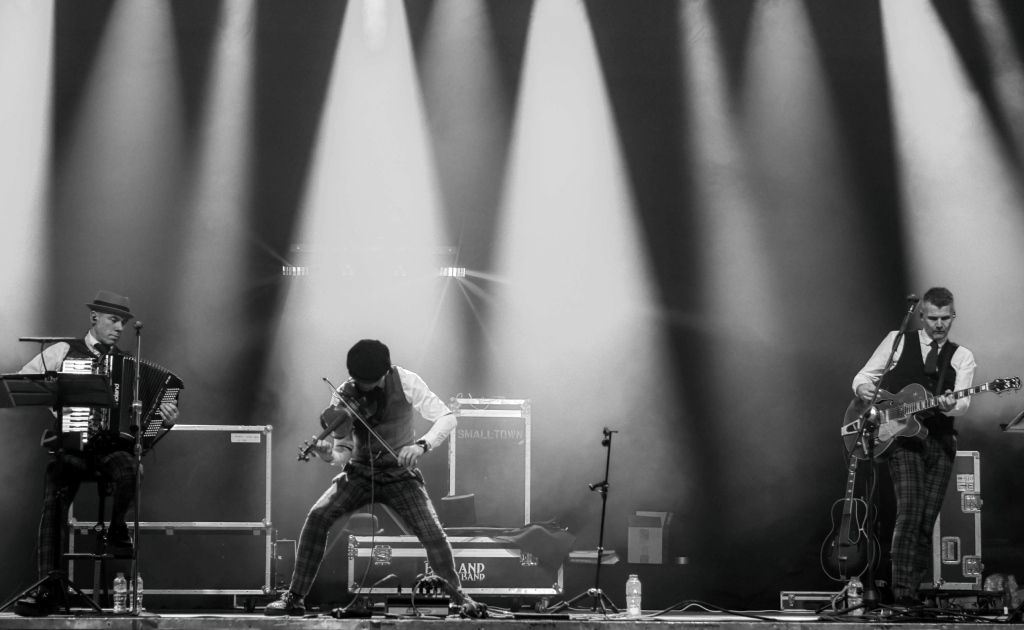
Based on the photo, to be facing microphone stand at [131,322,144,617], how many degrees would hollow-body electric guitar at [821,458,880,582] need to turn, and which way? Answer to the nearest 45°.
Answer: approximately 45° to its right

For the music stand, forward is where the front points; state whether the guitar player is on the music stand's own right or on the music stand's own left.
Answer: on the music stand's own right

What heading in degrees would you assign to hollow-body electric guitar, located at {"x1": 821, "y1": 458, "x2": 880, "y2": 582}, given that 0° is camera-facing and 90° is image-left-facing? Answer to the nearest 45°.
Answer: approximately 0°

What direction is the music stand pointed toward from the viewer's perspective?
away from the camera

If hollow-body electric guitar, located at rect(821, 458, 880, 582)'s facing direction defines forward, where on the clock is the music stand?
The music stand is roughly at 2 o'clock from the hollow-body electric guitar.

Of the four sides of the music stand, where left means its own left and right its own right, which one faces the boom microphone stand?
right

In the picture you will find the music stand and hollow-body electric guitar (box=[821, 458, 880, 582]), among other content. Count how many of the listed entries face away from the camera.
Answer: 1
